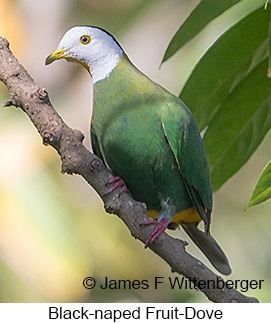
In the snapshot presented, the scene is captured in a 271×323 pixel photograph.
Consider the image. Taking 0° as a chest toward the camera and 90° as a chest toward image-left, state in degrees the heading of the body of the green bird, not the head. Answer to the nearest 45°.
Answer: approximately 45°
